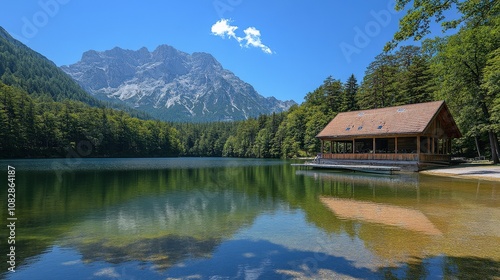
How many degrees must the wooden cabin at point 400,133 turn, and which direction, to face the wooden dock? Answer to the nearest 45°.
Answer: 0° — it already faces it

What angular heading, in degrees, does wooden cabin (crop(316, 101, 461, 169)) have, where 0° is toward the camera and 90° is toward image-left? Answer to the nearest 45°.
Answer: approximately 45°
